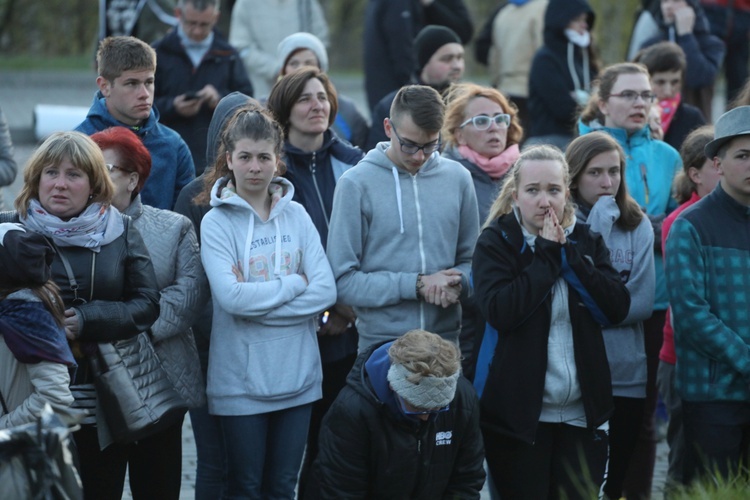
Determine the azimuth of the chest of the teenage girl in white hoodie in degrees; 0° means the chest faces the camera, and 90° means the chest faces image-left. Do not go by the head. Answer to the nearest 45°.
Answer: approximately 0°

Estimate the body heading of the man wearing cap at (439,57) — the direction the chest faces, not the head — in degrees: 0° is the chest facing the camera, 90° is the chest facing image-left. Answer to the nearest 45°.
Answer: approximately 315°

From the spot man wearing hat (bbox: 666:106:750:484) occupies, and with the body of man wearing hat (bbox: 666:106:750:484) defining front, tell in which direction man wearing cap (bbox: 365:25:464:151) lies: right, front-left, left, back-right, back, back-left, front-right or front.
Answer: back

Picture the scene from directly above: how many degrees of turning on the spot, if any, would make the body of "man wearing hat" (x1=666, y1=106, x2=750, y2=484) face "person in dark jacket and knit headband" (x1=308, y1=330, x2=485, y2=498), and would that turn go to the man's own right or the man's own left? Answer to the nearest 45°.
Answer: approximately 90° to the man's own right

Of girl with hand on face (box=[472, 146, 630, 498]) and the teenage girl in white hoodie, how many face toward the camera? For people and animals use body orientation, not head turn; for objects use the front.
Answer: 2
